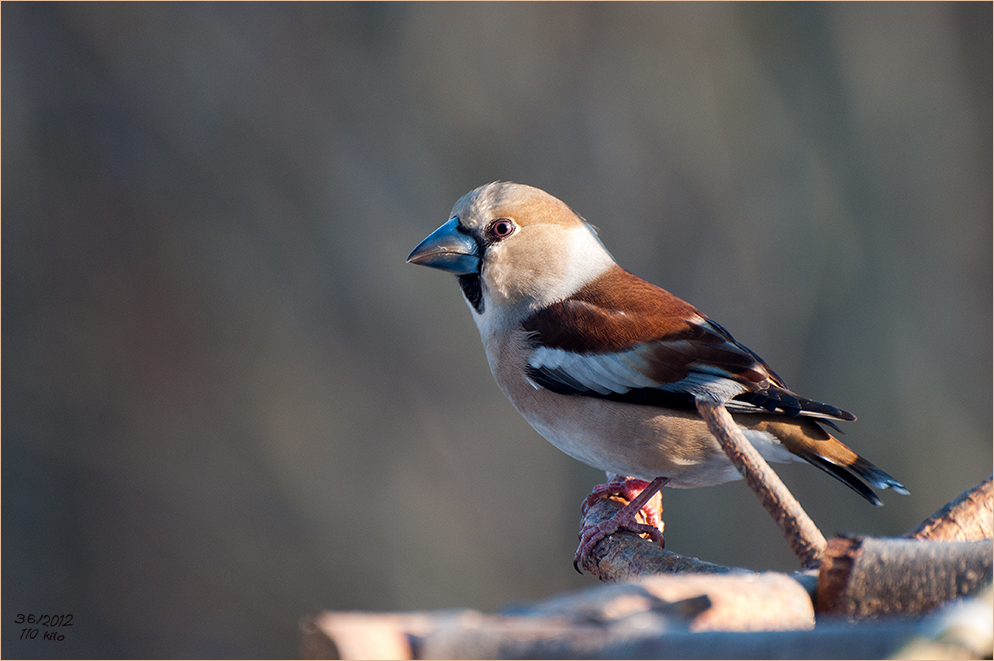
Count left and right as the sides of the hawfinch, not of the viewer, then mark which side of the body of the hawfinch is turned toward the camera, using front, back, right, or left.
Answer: left

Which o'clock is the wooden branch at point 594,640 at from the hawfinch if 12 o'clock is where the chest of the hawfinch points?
The wooden branch is roughly at 9 o'clock from the hawfinch.

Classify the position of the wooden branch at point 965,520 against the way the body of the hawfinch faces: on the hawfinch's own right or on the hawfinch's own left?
on the hawfinch's own left
